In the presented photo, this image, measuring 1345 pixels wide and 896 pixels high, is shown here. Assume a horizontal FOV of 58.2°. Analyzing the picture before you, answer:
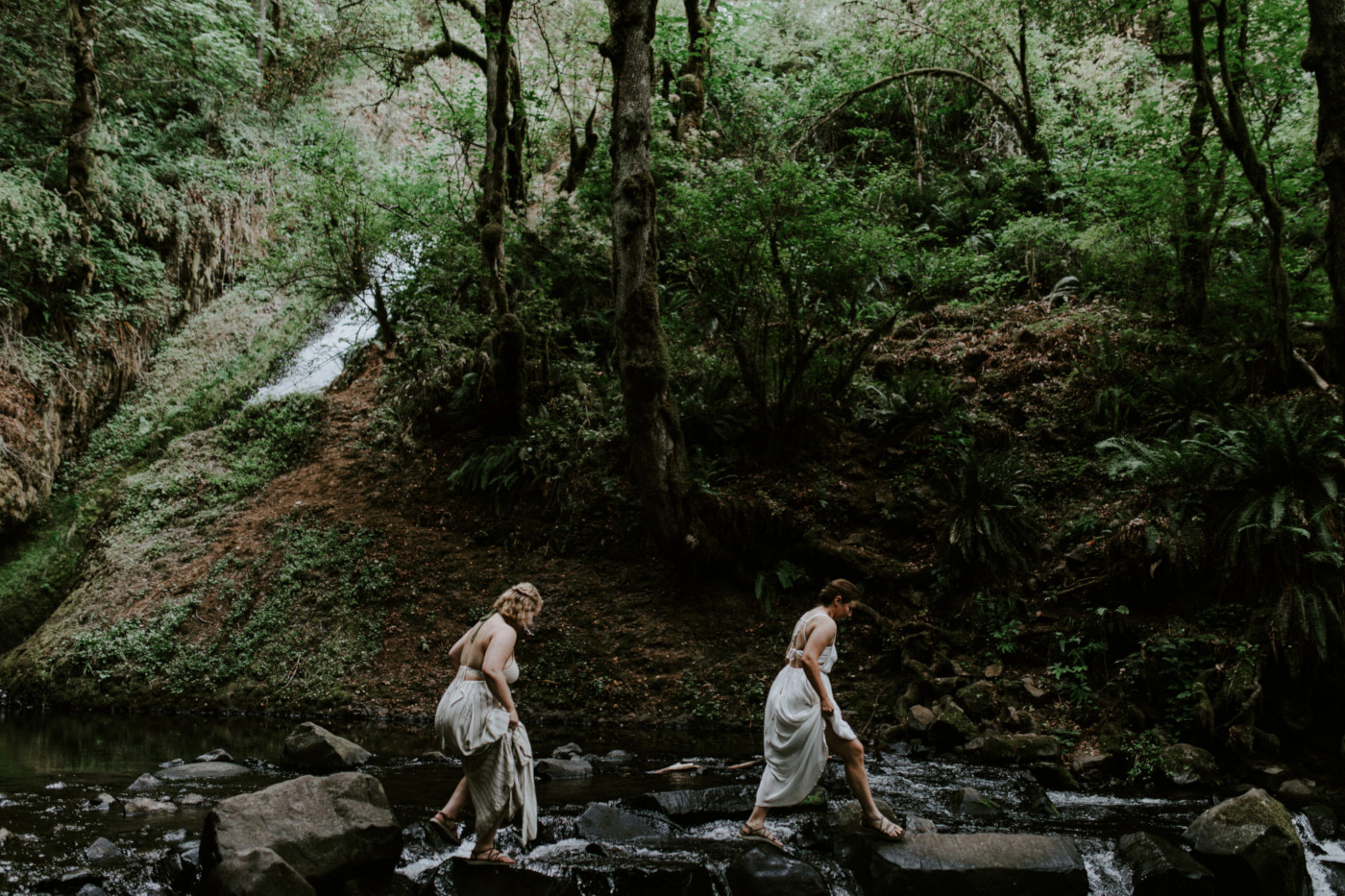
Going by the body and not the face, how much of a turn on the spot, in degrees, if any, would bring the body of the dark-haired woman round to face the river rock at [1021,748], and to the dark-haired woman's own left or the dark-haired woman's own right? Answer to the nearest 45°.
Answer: approximately 45° to the dark-haired woman's own left

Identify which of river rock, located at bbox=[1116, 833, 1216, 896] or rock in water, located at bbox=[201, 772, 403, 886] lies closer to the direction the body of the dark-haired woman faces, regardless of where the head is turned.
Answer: the river rock

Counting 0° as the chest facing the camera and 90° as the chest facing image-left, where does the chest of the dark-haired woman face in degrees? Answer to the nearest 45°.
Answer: approximately 270°

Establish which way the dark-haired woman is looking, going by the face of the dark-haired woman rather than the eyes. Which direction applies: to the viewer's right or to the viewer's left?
to the viewer's right

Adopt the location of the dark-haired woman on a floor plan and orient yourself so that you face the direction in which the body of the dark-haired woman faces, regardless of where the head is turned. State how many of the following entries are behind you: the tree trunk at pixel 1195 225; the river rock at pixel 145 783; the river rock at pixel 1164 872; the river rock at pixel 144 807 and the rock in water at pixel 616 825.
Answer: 3

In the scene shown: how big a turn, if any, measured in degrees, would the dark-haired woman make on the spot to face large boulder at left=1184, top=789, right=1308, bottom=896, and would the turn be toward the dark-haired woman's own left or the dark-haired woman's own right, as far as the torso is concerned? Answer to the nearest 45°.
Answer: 0° — they already face it

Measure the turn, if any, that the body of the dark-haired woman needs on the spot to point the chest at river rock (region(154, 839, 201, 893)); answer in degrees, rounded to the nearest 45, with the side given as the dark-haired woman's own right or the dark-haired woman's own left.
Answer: approximately 135° to the dark-haired woman's own right

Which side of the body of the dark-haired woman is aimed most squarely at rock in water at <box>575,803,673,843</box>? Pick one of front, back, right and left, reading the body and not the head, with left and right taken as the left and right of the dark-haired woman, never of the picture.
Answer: back

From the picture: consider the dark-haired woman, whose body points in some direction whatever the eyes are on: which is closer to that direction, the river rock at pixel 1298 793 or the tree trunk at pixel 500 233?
the river rock
